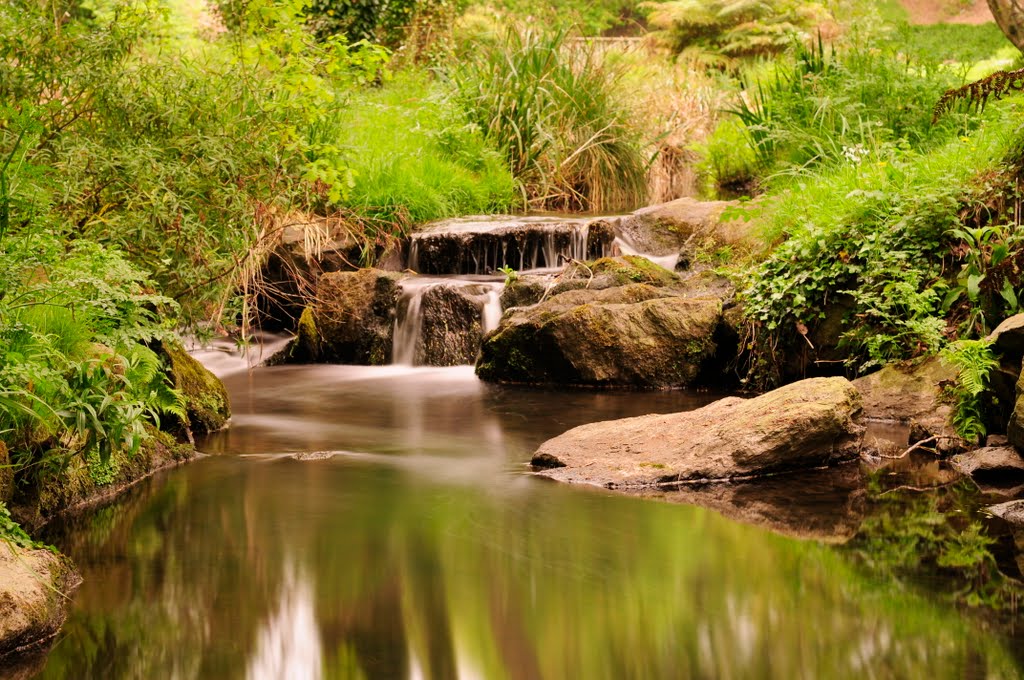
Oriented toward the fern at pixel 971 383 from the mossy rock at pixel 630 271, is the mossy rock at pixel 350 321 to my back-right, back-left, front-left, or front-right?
back-right

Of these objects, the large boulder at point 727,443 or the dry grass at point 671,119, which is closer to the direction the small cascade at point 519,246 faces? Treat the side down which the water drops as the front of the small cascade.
the large boulder

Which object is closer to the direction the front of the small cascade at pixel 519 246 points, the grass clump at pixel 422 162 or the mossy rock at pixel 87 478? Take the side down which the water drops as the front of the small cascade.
the mossy rock

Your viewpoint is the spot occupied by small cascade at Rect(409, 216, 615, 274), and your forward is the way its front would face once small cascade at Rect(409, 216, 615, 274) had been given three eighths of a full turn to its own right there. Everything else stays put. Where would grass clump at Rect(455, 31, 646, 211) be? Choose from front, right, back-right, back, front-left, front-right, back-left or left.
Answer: front-right

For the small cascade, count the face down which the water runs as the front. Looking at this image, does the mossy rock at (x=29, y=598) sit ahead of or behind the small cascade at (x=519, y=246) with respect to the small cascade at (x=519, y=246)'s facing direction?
ahead

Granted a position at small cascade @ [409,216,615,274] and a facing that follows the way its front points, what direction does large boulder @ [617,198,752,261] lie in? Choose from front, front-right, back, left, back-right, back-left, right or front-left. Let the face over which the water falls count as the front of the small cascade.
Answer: left

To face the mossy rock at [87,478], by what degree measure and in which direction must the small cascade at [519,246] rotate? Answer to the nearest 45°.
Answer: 0° — it already faces it

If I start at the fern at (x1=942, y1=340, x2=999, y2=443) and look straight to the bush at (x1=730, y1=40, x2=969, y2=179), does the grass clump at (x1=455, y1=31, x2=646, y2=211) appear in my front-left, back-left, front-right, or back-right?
front-left

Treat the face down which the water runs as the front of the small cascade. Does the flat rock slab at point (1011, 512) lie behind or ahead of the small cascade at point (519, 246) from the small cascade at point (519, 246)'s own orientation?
ahead

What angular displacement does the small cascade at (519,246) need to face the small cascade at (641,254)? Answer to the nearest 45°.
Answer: approximately 90° to its left

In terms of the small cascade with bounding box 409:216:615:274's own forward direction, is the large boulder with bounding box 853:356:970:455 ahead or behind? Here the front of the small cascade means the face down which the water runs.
ahead

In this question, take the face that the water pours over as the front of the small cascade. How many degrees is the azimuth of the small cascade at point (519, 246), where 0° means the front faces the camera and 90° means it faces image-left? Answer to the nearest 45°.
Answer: approximately 0°

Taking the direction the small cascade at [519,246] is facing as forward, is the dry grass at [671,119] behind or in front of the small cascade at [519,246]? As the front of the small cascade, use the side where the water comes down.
behind
